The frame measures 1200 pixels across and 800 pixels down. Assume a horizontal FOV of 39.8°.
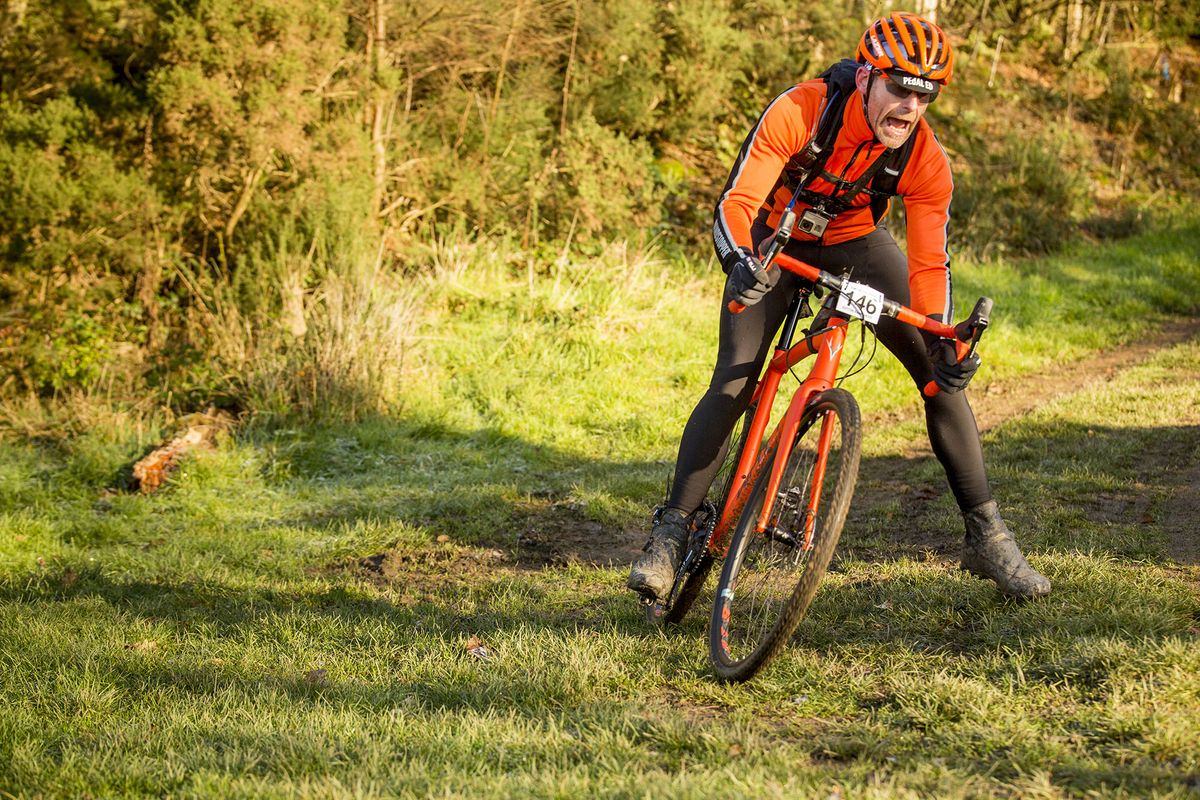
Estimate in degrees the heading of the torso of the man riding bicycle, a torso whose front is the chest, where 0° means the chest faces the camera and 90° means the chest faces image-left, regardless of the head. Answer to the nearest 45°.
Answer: approximately 0°

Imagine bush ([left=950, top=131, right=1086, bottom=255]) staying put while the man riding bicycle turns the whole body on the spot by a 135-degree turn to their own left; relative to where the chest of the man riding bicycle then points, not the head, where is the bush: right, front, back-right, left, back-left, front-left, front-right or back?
front-left
